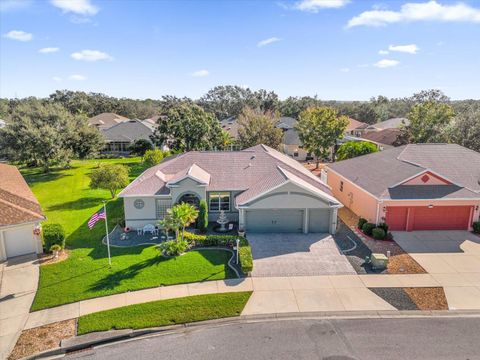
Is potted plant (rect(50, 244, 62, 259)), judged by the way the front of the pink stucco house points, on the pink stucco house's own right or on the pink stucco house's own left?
on the pink stucco house's own right

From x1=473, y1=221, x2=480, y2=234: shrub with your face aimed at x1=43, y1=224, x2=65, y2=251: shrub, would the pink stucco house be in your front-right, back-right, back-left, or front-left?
front-right

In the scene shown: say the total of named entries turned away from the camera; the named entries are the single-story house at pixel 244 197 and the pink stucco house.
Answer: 0

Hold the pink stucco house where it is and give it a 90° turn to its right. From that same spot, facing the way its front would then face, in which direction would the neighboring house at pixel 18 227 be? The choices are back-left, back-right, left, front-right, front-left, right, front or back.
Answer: front

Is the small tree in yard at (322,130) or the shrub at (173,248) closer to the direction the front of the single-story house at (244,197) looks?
the shrub

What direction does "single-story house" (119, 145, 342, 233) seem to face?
toward the camera

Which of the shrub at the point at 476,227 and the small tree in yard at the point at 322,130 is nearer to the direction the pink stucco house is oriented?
the shrub

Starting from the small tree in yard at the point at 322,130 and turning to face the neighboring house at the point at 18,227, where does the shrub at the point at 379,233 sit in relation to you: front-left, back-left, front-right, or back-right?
front-left

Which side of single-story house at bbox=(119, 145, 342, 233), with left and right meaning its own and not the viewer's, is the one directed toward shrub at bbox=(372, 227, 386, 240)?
left

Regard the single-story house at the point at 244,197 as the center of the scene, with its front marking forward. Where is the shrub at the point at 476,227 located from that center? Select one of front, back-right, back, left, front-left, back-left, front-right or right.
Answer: left

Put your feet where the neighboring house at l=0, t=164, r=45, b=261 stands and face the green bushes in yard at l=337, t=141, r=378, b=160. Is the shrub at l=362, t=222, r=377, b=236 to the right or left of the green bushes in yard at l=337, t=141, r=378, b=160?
right

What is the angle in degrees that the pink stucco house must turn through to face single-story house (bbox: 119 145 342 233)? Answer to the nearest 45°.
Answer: approximately 90° to its right
